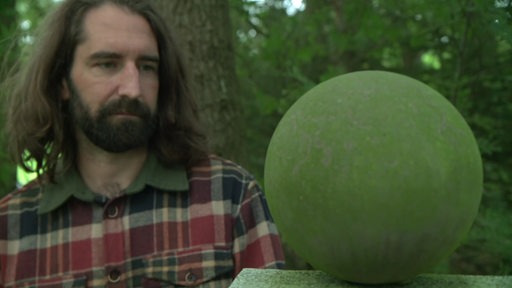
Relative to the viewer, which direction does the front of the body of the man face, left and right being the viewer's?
facing the viewer

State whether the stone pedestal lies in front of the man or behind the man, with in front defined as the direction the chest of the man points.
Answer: in front

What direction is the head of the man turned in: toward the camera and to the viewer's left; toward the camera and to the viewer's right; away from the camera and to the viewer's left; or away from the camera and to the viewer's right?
toward the camera and to the viewer's right

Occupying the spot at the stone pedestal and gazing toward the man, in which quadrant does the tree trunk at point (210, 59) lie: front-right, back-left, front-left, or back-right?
front-right
